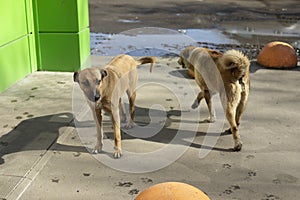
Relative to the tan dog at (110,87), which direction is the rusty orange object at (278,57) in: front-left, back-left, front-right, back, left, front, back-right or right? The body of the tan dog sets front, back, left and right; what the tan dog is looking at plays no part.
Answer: back

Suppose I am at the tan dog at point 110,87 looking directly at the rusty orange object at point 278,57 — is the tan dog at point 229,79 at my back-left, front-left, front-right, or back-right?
front-right

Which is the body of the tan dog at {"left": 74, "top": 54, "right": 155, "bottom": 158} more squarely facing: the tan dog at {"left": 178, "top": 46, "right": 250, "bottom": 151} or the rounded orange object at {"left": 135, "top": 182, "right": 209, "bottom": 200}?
the rounded orange object

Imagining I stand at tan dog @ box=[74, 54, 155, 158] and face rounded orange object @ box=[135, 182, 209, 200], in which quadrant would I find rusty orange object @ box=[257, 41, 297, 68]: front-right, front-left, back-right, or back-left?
back-left

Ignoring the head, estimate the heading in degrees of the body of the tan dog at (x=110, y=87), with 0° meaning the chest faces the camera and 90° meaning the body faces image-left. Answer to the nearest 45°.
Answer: approximately 45°

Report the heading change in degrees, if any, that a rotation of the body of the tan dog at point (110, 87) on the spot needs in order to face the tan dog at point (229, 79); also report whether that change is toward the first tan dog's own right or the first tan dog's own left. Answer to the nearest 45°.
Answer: approximately 135° to the first tan dog's own left

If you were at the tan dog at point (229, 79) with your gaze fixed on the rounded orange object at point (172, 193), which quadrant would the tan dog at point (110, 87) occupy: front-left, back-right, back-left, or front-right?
front-right

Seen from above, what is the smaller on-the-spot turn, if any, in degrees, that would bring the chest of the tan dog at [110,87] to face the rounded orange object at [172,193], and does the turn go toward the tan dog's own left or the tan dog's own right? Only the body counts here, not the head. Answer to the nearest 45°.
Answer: approximately 45° to the tan dog's own left

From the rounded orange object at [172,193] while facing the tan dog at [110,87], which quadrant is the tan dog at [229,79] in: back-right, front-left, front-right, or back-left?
front-right

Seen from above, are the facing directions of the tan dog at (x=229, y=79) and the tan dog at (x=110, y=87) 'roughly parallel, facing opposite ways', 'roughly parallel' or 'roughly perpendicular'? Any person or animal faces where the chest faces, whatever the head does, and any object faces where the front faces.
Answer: roughly perpendicular
